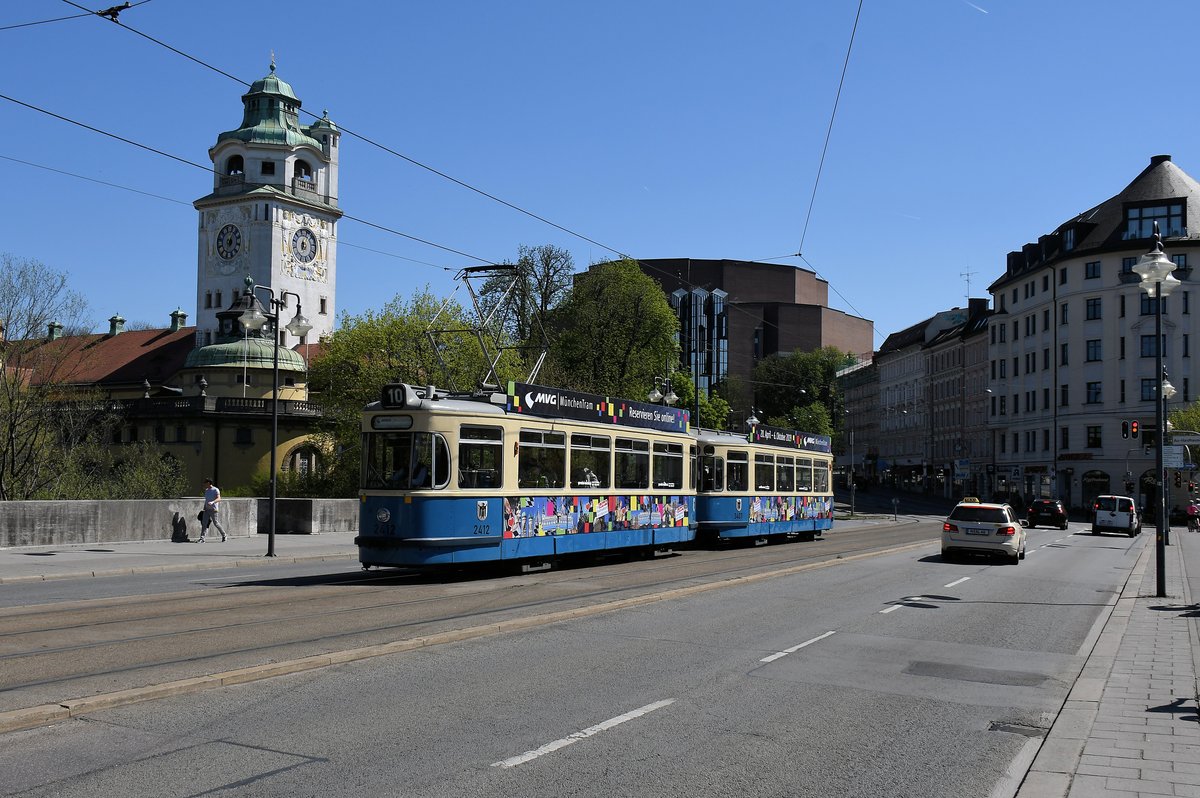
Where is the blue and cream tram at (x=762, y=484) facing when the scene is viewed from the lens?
facing the viewer and to the left of the viewer

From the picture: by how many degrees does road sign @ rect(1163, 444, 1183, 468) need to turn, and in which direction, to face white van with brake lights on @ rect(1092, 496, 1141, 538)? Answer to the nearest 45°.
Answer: approximately 180°

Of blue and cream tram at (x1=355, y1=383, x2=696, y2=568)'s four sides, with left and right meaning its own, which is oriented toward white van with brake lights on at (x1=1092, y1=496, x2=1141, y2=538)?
back

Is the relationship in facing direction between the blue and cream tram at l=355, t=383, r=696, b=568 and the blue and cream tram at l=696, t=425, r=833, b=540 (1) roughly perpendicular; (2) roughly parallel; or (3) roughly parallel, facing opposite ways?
roughly parallel

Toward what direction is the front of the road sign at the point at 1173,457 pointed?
toward the camera

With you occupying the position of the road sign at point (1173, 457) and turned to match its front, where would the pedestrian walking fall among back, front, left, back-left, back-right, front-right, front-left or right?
front-right

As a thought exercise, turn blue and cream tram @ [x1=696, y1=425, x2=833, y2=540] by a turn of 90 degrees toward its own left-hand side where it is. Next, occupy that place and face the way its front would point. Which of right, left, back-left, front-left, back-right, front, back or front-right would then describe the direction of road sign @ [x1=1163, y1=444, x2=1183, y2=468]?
left
